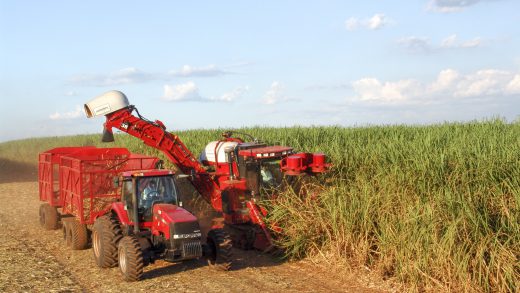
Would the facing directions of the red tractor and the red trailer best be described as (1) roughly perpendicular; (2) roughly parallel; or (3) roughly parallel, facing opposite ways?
roughly parallel

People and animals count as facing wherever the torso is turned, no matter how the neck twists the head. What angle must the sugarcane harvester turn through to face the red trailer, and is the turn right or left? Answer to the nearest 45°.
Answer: approximately 135° to its right

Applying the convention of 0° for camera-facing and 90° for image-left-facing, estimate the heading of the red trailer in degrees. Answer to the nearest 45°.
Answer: approximately 315°

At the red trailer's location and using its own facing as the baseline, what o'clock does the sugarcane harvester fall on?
The sugarcane harvester is roughly at 11 o'clock from the red trailer.

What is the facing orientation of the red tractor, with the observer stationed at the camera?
facing the viewer and to the right of the viewer

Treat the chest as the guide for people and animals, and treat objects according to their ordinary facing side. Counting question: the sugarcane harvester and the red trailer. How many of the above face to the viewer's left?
0
